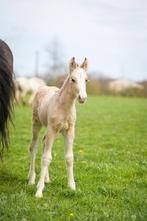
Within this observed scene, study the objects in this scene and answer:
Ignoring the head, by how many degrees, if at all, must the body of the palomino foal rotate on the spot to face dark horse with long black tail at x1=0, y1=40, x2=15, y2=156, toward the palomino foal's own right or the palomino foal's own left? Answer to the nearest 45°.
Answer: approximately 135° to the palomino foal's own right
